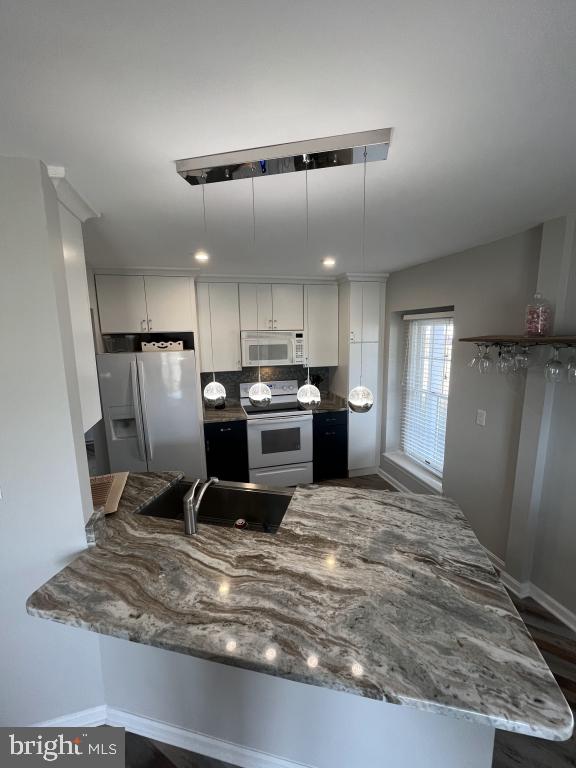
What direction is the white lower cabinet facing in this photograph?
toward the camera

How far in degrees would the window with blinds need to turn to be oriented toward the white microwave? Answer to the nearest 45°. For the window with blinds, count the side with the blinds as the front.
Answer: approximately 45° to its right

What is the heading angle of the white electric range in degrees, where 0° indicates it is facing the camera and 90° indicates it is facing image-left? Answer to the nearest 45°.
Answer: approximately 0°

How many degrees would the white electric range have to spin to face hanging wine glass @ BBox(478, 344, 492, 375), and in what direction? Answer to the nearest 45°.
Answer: approximately 45° to its left

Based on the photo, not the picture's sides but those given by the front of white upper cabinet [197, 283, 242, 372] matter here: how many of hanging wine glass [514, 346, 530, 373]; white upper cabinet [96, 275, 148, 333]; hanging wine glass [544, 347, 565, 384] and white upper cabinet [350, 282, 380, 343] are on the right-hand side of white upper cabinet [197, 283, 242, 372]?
1

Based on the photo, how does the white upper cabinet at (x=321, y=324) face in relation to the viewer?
toward the camera

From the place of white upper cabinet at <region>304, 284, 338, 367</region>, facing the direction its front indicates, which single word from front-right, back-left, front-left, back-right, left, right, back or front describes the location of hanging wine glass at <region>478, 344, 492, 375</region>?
front-left

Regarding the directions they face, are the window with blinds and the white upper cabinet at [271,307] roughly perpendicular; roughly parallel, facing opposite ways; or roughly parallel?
roughly perpendicular

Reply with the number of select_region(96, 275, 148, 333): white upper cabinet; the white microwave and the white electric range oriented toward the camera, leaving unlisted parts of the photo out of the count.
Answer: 3

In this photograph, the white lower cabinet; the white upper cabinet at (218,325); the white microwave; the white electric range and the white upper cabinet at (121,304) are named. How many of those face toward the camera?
5

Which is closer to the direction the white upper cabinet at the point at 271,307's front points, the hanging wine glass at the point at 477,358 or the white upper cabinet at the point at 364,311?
the hanging wine glass

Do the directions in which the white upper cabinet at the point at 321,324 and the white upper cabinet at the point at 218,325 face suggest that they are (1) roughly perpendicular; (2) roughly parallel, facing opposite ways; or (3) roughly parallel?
roughly parallel

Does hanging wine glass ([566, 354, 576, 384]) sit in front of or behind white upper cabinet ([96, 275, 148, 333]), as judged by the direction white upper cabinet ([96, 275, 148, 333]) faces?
in front

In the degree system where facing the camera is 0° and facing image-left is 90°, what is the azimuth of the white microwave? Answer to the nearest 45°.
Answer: approximately 0°

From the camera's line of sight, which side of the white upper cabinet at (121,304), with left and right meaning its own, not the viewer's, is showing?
front
